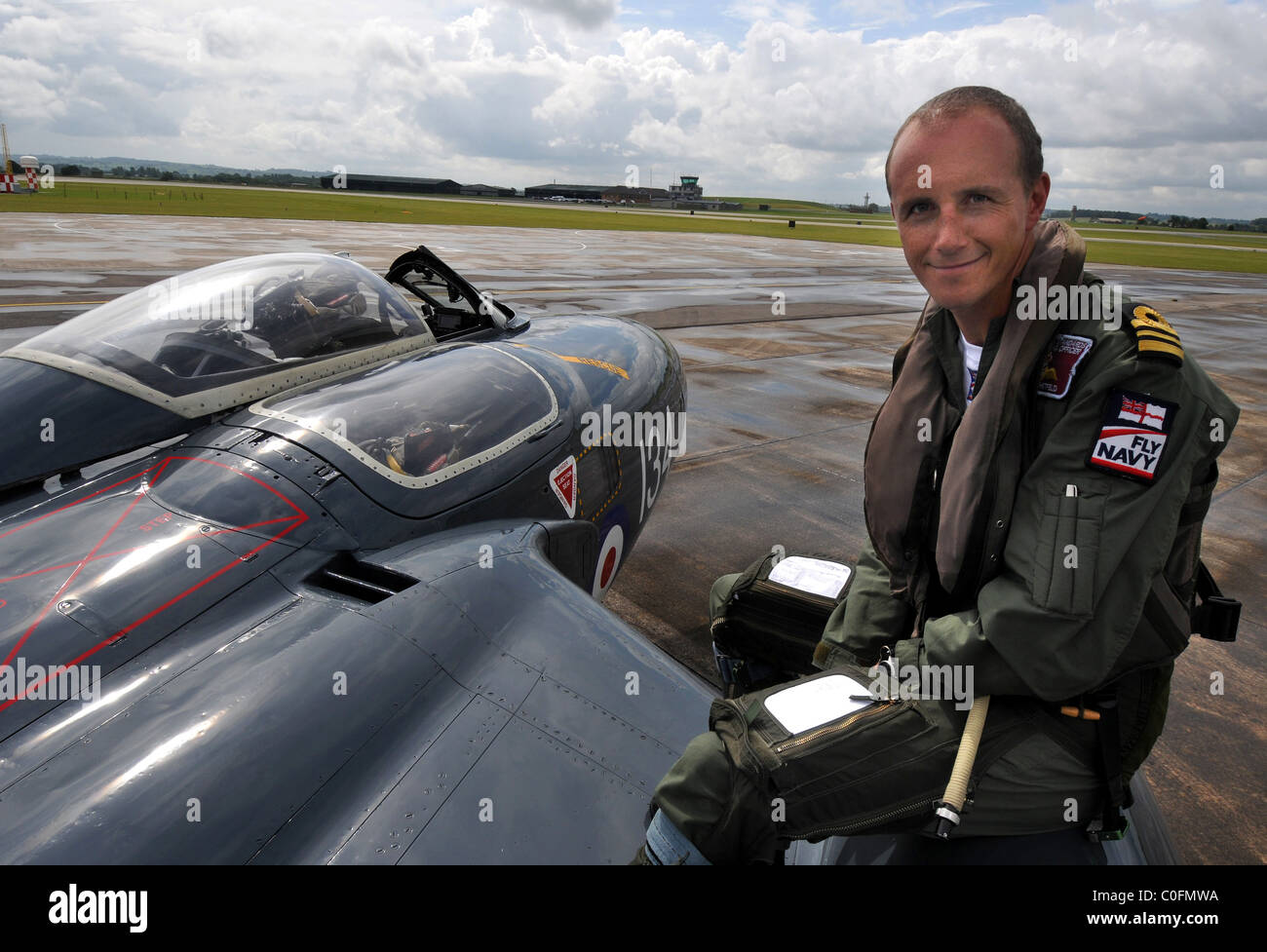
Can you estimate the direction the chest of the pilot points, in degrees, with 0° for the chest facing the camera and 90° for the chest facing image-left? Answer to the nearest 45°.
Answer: approximately 45°

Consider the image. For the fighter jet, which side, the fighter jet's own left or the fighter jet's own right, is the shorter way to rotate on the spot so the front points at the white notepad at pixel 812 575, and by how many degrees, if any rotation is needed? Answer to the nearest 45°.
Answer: approximately 45° to the fighter jet's own right

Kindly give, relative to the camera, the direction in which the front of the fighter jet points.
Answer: facing away from the viewer and to the right of the viewer
